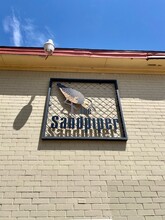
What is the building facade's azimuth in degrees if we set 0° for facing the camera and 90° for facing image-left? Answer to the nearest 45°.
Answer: approximately 0°
